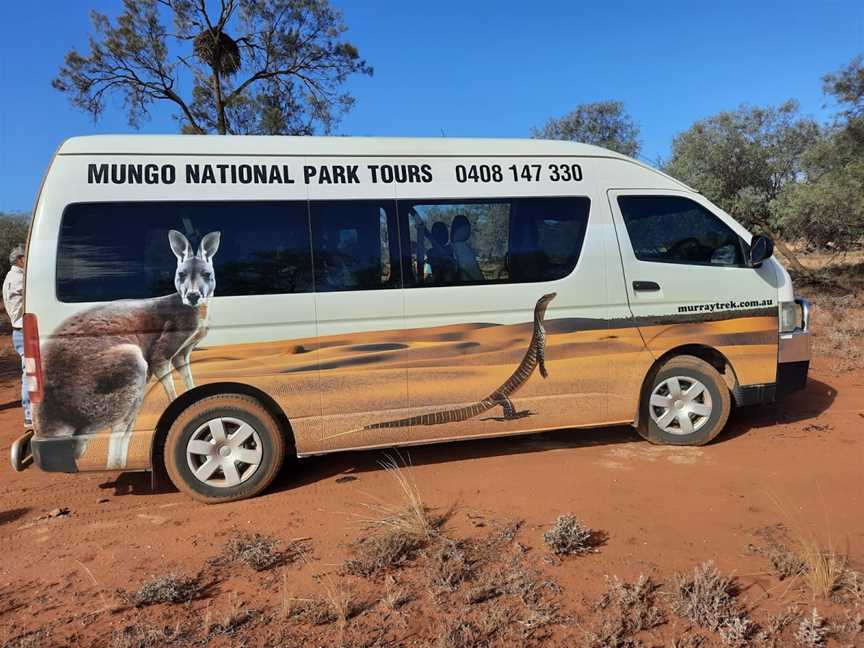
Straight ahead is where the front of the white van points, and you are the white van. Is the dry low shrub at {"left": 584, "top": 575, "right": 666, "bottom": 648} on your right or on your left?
on your right

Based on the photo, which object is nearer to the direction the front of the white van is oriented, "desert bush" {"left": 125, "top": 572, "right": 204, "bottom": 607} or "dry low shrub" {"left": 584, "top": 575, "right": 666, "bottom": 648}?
the dry low shrub

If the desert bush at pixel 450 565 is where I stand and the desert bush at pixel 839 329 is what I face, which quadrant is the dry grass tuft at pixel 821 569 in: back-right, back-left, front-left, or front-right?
front-right

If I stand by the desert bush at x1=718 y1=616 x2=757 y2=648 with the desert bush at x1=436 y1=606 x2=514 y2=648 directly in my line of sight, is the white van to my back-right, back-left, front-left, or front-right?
front-right

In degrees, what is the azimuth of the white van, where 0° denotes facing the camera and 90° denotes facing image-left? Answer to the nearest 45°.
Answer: approximately 270°

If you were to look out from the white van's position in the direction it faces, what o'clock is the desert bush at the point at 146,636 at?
The desert bush is roughly at 4 o'clock from the white van.

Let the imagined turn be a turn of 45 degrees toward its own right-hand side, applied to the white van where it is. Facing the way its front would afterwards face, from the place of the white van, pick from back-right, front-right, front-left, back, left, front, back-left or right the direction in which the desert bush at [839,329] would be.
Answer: left

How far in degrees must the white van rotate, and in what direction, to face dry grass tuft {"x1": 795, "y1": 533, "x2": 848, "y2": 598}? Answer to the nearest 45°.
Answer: approximately 45° to its right

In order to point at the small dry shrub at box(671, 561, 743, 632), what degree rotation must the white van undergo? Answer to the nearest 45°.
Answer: approximately 45° to its right

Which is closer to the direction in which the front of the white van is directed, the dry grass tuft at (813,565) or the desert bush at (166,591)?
the dry grass tuft

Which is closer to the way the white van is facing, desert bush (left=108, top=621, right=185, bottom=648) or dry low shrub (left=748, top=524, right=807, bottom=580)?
the dry low shrub
